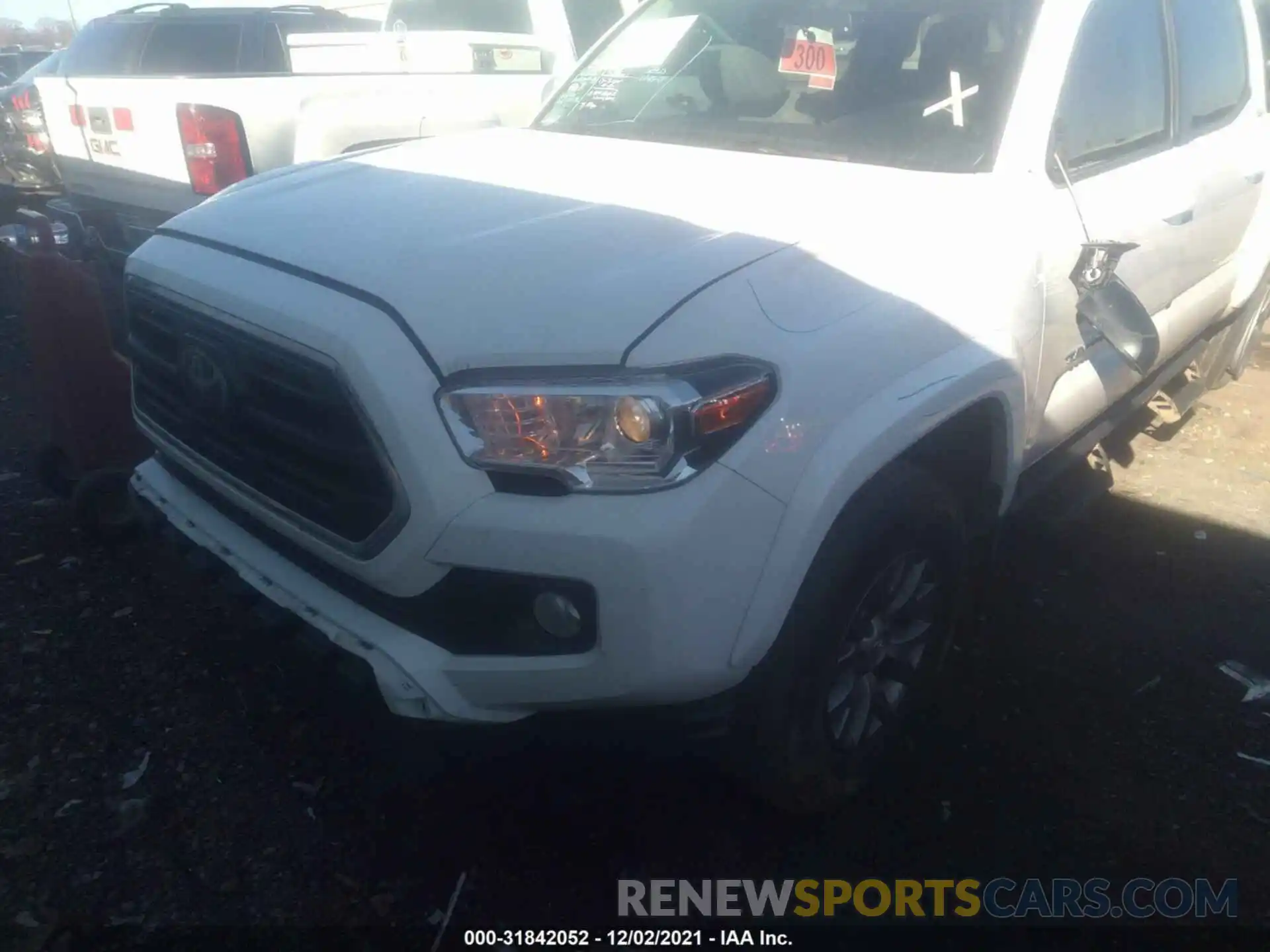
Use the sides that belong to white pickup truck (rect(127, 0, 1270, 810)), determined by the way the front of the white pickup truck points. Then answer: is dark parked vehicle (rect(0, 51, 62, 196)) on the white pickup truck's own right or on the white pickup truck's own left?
on the white pickup truck's own right

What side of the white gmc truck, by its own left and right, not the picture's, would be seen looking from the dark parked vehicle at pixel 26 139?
left

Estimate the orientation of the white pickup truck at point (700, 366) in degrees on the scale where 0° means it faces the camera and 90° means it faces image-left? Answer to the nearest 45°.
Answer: approximately 45°

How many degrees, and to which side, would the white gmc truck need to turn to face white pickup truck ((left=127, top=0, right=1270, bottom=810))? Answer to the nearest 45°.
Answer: approximately 135° to its right

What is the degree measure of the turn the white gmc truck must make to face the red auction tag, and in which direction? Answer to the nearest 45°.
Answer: approximately 90° to its right

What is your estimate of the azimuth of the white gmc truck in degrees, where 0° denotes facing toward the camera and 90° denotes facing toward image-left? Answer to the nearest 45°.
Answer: approximately 225°

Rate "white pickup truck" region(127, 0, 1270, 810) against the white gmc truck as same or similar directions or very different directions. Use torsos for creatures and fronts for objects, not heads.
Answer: very different directions

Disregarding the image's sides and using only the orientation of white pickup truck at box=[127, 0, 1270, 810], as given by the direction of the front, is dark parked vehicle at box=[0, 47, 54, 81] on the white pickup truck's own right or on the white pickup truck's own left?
on the white pickup truck's own right
